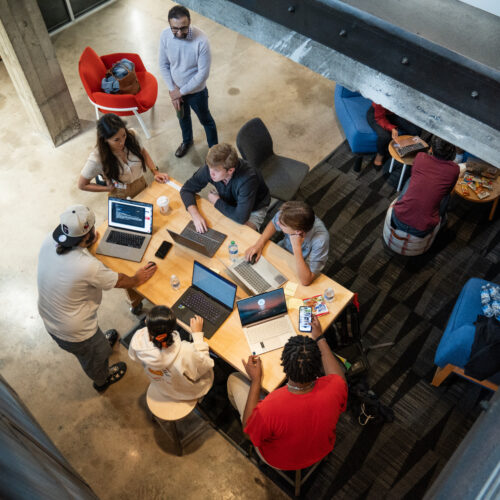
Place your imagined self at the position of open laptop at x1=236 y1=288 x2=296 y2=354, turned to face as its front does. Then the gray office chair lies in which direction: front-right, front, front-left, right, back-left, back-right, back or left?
back

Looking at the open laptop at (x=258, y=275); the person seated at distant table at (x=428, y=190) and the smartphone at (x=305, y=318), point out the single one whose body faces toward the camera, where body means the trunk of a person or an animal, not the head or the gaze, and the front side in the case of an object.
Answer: the smartphone

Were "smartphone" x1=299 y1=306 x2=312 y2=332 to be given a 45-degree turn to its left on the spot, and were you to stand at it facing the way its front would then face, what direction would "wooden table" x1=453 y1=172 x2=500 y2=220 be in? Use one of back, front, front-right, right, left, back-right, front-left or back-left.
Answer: left

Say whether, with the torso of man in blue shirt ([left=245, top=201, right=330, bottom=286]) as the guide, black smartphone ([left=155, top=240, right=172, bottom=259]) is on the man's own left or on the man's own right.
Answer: on the man's own right

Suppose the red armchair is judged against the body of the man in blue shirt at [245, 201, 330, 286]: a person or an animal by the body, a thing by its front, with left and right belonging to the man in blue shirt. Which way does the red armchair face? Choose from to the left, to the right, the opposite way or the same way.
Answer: to the left

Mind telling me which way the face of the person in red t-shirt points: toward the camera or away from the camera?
away from the camera

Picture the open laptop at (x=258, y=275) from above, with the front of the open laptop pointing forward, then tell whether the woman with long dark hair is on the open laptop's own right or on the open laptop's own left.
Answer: on the open laptop's own left

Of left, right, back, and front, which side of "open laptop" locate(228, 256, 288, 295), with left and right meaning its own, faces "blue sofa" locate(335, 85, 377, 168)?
front

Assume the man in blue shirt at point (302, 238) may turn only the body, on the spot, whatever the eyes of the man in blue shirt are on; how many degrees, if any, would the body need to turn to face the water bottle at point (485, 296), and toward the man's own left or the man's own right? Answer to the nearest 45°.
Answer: approximately 135° to the man's own left

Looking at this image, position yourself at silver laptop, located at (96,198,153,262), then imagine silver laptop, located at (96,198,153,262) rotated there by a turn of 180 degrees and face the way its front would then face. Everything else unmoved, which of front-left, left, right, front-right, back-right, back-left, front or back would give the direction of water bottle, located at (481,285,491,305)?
back-right

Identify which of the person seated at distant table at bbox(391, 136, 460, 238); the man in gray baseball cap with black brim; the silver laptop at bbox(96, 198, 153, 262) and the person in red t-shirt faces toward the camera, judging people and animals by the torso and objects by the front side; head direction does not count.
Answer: the silver laptop

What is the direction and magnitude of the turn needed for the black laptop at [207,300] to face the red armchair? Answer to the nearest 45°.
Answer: approximately 135° to its right

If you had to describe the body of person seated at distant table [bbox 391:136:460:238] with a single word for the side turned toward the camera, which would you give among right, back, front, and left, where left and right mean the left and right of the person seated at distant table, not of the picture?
back
